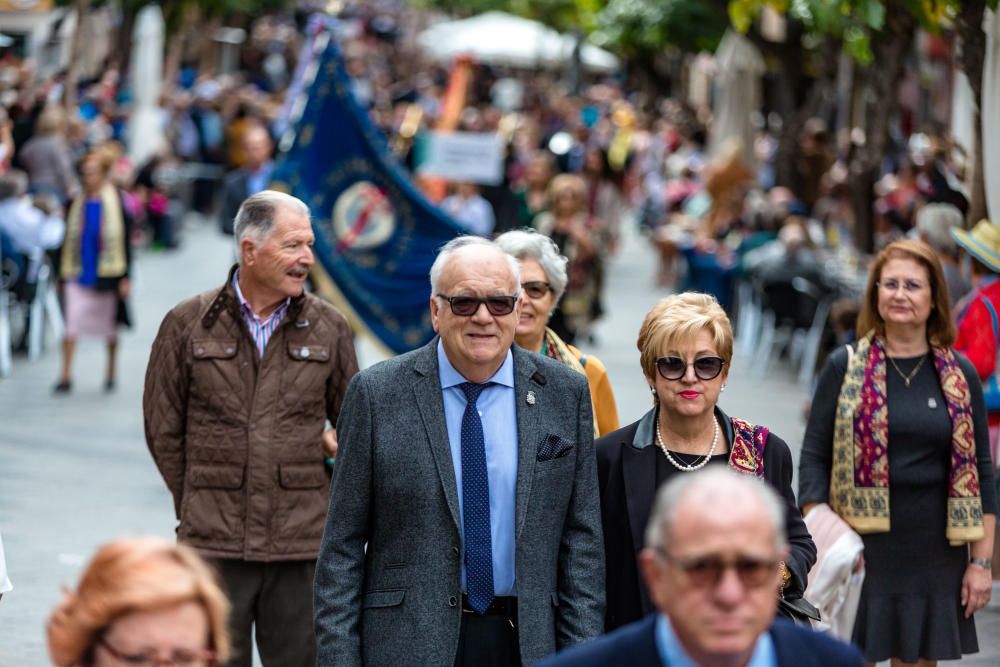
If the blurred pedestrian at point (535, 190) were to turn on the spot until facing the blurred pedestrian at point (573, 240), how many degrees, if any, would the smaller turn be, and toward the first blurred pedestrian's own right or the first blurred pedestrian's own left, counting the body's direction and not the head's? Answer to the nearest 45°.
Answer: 0° — they already face them

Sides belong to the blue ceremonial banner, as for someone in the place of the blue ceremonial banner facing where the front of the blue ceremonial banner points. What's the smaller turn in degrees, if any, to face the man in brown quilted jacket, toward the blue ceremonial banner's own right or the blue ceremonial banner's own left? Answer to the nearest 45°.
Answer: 0° — it already faces them

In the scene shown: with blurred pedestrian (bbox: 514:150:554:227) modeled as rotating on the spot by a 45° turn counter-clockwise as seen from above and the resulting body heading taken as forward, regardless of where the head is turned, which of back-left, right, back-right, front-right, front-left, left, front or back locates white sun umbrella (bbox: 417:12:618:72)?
back-left

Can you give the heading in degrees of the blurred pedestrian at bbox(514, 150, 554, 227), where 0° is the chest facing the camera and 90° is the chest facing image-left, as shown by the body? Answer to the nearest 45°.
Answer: approximately 0°

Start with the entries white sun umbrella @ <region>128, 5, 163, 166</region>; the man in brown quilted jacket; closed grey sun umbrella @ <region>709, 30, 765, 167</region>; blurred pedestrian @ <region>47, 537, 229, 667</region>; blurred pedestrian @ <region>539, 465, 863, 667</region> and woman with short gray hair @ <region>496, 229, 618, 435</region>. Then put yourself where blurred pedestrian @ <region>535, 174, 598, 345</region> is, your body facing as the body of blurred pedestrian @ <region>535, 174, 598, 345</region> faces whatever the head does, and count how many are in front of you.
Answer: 4

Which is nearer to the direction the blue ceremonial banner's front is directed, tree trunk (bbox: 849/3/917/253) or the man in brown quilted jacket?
the man in brown quilted jacket

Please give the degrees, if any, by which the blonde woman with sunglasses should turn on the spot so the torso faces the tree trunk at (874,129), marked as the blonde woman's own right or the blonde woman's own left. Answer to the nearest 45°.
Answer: approximately 180°

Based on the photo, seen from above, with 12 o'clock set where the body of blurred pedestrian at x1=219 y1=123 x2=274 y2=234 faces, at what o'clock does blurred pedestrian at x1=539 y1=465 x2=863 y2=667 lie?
blurred pedestrian at x1=539 y1=465 x2=863 y2=667 is roughly at 12 o'clock from blurred pedestrian at x1=219 y1=123 x2=274 y2=234.

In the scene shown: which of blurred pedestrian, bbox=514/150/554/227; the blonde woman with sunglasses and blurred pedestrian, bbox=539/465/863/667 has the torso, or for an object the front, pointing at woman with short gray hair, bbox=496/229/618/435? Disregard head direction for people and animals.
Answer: blurred pedestrian, bbox=514/150/554/227

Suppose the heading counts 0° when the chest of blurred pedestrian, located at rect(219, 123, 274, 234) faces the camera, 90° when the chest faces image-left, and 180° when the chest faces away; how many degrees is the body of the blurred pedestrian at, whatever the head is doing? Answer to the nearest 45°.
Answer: approximately 0°

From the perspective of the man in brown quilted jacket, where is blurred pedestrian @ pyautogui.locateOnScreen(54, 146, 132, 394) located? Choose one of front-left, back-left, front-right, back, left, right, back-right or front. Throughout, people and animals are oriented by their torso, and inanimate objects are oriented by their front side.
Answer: back

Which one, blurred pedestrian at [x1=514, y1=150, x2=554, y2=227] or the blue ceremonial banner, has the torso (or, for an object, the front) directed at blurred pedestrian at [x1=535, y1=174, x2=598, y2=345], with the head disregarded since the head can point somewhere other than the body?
blurred pedestrian at [x1=514, y1=150, x2=554, y2=227]
